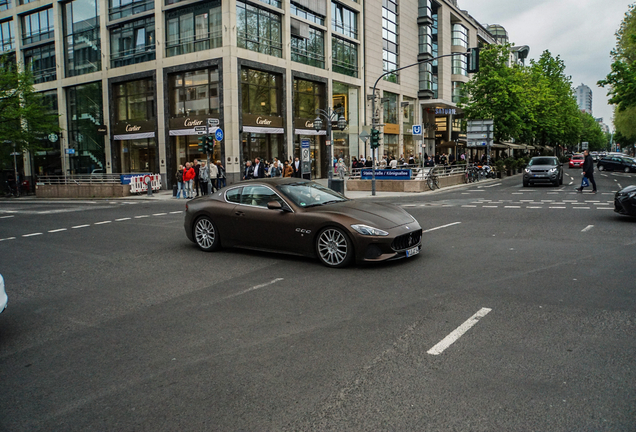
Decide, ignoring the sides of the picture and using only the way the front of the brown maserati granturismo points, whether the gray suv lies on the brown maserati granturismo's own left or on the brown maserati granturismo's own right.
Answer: on the brown maserati granturismo's own left

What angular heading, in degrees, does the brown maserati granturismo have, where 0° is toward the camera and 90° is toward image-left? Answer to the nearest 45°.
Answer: approximately 315°

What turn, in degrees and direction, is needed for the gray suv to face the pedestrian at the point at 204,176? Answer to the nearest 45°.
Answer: approximately 45° to its right

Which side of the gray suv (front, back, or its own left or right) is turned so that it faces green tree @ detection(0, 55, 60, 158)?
right

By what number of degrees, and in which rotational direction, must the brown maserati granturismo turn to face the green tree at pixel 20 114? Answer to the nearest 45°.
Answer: approximately 180°

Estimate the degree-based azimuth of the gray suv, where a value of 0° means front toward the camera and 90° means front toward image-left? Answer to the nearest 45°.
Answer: approximately 0°
